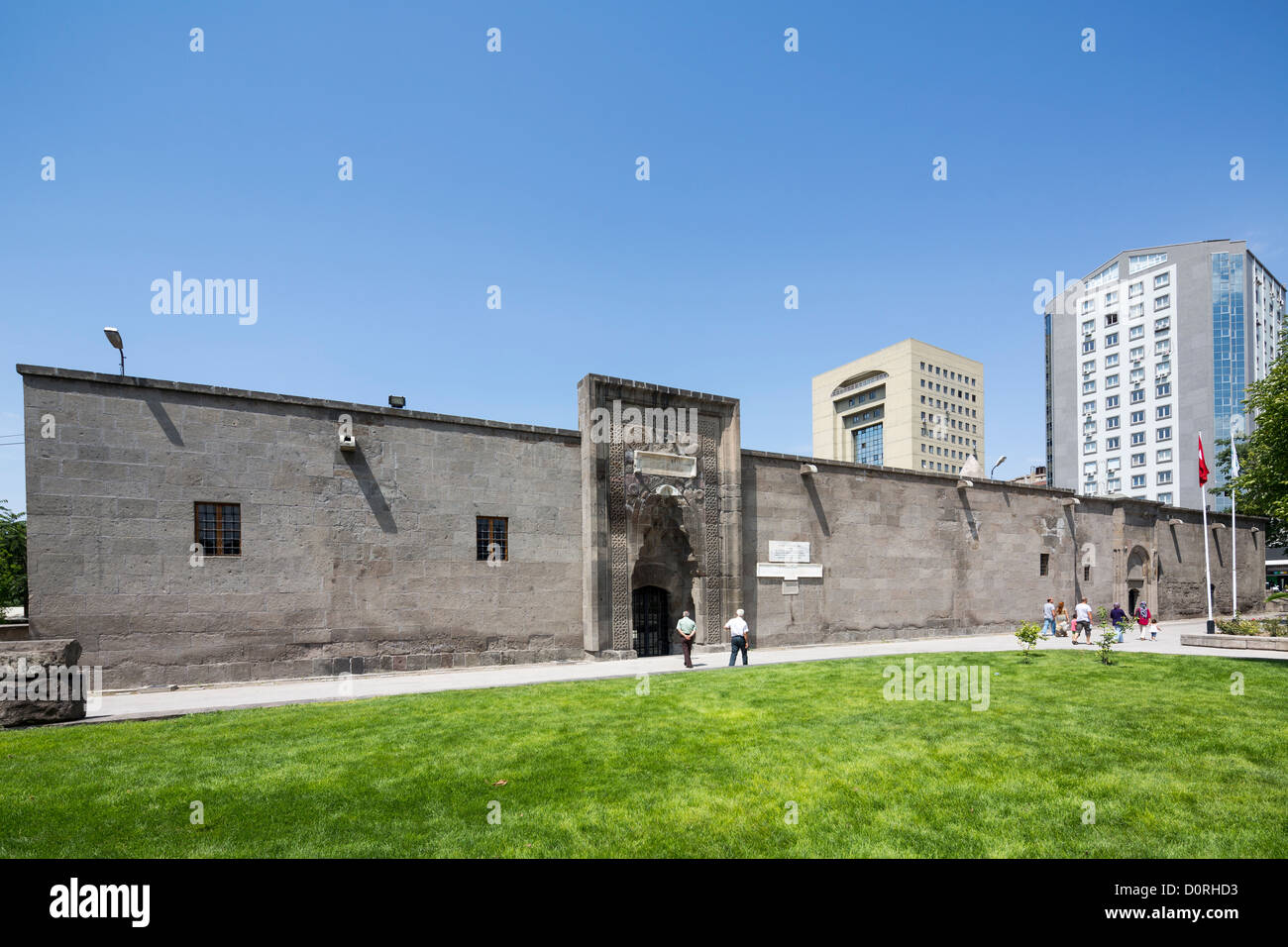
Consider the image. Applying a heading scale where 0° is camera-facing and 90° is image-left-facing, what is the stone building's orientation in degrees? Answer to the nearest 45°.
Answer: approximately 315°
